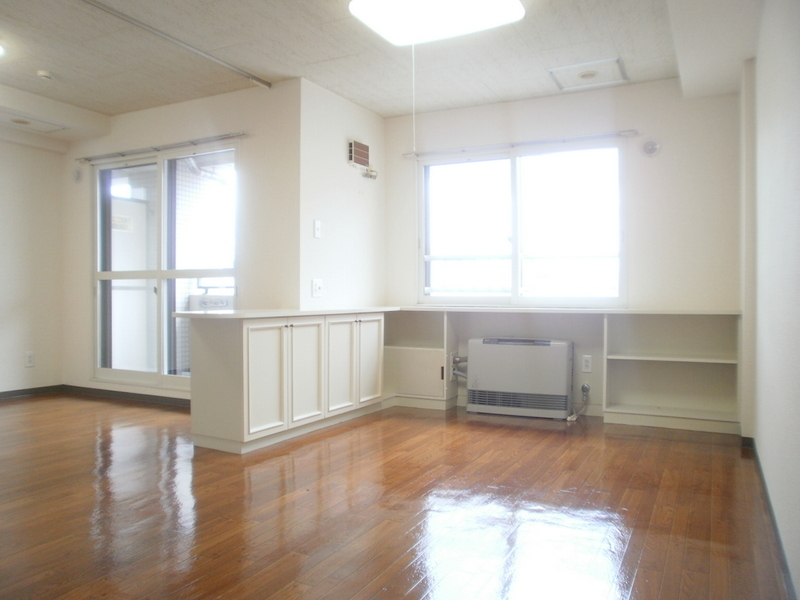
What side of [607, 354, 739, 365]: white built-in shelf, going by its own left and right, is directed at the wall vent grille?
right

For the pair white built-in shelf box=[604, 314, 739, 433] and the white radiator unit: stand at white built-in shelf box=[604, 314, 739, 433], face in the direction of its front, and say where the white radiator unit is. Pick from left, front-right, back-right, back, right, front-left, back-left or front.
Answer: right

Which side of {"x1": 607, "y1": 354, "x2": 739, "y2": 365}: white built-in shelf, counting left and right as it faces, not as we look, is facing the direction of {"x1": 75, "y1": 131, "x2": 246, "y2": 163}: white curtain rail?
right

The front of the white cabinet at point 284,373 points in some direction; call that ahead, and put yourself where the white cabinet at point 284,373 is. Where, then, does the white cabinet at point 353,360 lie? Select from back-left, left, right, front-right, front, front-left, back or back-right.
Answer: left

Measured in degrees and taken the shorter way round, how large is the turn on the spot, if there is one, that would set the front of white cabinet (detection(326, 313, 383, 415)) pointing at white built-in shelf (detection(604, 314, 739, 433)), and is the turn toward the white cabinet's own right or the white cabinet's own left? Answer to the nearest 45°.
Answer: approximately 45° to the white cabinet's own left

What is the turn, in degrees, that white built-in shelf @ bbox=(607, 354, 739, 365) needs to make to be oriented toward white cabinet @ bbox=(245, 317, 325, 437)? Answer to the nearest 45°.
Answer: approximately 45° to its right

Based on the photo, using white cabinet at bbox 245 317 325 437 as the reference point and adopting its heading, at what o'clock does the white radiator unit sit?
The white radiator unit is roughly at 10 o'clock from the white cabinet.

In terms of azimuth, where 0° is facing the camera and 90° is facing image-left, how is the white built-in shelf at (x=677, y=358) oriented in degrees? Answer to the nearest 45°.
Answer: approximately 0°

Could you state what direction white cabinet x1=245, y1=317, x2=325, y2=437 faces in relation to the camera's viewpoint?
facing the viewer and to the right of the viewer
